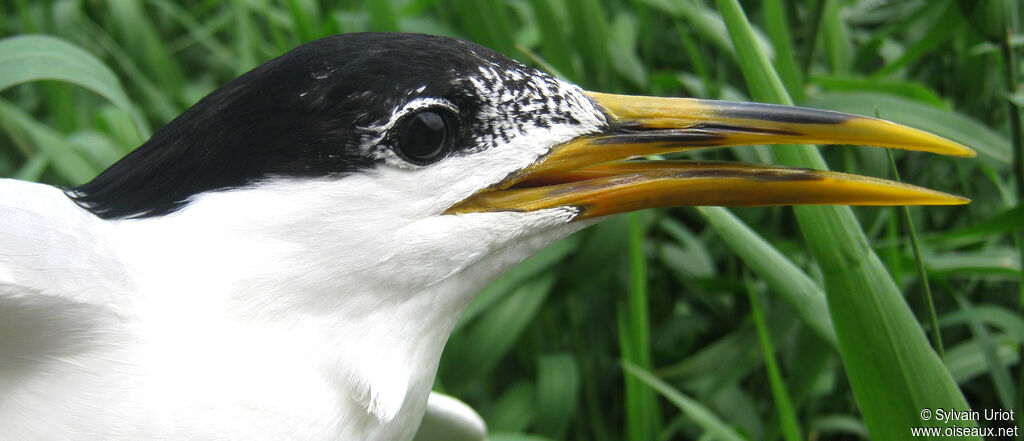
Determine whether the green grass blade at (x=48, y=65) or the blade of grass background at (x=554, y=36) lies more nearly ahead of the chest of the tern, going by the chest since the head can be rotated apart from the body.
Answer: the blade of grass background

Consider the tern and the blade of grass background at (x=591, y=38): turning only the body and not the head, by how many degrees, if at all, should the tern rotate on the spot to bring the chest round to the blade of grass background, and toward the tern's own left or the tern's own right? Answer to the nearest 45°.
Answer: approximately 45° to the tern's own left

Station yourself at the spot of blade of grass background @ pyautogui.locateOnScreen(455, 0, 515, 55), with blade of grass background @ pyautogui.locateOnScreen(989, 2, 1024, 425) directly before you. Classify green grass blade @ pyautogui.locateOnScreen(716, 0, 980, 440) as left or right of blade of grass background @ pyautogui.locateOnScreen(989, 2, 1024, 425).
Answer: right

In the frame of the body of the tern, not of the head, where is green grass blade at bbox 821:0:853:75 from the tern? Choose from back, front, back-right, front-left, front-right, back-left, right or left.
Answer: front-left

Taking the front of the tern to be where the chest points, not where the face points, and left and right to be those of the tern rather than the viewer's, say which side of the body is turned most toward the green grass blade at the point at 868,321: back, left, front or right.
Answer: front

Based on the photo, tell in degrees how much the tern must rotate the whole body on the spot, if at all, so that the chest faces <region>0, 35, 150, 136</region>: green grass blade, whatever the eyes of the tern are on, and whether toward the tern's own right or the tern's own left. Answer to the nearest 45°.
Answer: approximately 135° to the tern's own left

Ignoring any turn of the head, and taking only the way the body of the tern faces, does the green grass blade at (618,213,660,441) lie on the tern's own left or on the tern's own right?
on the tern's own left

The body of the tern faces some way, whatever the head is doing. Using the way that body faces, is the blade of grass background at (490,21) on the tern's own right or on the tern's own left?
on the tern's own left

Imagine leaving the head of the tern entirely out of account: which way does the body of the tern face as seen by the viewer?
to the viewer's right

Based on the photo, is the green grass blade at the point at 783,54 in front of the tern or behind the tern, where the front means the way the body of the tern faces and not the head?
in front

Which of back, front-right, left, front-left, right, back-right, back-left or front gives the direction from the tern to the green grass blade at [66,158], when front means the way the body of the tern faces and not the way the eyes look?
back-left
